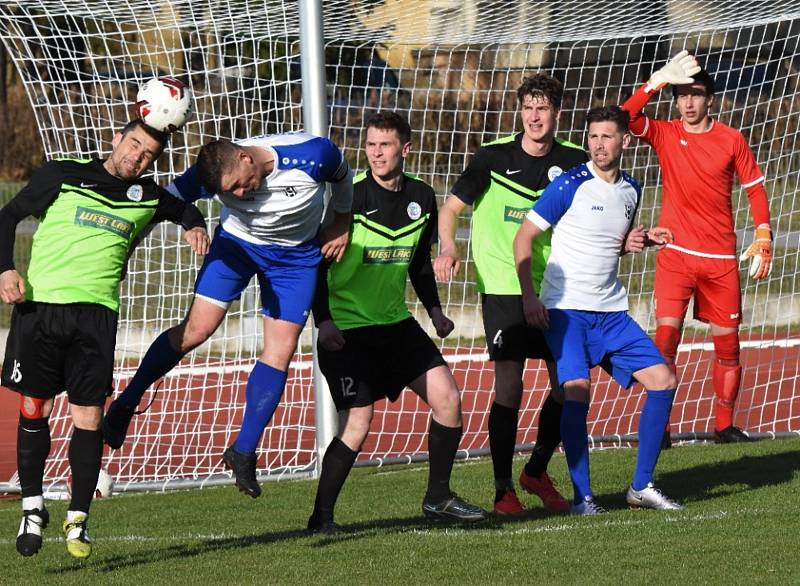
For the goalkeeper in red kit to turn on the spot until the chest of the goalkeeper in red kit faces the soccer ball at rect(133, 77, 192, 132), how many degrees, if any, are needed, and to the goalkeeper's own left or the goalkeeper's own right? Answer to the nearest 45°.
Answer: approximately 45° to the goalkeeper's own right

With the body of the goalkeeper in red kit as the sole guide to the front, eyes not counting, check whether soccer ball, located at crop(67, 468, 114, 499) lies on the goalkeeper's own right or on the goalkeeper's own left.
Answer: on the goalkeeper's own right

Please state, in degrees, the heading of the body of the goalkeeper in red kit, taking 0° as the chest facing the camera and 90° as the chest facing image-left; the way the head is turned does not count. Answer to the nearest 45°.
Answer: approximately 0°
